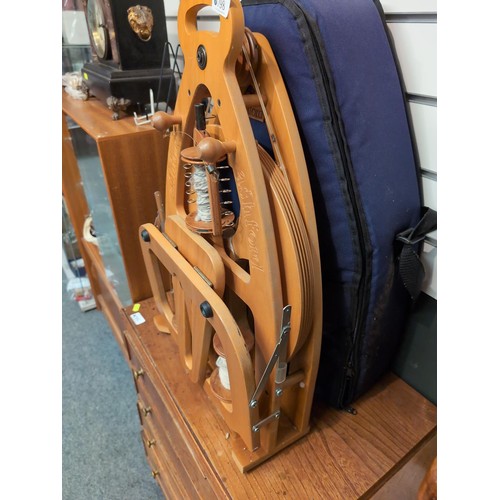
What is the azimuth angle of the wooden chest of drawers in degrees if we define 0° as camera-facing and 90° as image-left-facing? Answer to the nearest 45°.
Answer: approximately 45°

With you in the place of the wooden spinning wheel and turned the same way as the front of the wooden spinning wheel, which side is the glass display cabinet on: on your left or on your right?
on your right

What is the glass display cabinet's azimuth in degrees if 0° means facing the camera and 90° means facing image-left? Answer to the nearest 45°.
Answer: approximately 45°

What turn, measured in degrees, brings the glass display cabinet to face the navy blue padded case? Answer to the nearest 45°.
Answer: approximately 90° to its left

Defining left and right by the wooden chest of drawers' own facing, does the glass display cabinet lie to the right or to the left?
on its right
